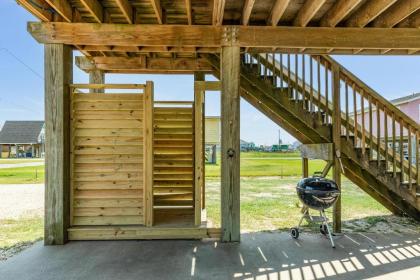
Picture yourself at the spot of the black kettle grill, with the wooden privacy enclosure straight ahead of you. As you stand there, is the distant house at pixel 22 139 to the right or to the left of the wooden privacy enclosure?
right

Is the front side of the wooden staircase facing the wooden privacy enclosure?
no

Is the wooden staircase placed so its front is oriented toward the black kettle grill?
no

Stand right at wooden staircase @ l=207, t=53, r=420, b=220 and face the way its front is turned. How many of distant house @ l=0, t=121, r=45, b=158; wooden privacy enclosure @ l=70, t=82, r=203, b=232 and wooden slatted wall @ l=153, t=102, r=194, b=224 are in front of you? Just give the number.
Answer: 0

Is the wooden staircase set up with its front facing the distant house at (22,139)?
no

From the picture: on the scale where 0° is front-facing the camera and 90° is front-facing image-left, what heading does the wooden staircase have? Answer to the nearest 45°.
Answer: approximately 270°
